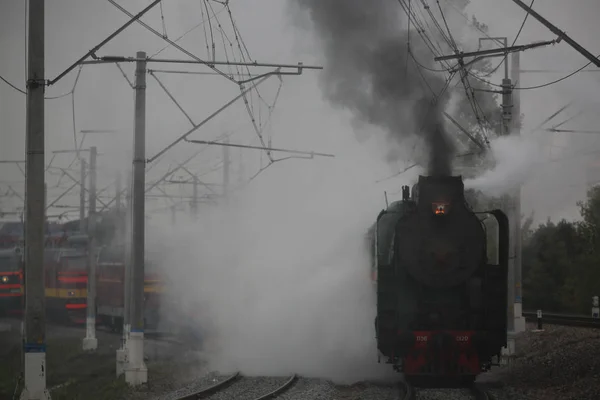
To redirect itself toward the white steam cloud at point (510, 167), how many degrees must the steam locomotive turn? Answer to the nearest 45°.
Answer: approximately 135° to its left

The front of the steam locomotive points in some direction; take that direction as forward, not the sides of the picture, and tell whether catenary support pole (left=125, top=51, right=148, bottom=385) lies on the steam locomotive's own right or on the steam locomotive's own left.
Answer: on the steam locomotive's own right

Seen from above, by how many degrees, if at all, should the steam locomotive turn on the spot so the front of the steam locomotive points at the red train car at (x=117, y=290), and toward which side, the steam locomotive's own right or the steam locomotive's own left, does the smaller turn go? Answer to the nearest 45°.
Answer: approximately 135° to the steam locomotive's own right

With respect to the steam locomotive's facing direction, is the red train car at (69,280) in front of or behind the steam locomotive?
behind

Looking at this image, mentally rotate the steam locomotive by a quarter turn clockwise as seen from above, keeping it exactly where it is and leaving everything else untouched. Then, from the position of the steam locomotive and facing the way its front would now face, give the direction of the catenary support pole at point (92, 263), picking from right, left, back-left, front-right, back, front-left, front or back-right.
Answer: front-right

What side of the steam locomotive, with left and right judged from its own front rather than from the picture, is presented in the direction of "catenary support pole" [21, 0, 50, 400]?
right

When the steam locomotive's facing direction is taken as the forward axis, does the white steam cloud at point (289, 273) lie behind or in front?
behind

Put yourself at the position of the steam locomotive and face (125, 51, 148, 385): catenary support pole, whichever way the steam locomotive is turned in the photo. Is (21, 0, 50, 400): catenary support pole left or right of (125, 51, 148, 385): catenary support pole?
left

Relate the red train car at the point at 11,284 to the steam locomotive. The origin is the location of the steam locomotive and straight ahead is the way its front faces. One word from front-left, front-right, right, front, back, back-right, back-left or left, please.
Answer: back-right

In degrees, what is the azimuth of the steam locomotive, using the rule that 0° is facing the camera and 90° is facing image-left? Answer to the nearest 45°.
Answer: approximately 0°

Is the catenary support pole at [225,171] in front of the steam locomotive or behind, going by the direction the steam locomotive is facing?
behind

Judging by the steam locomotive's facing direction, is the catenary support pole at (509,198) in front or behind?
behind
